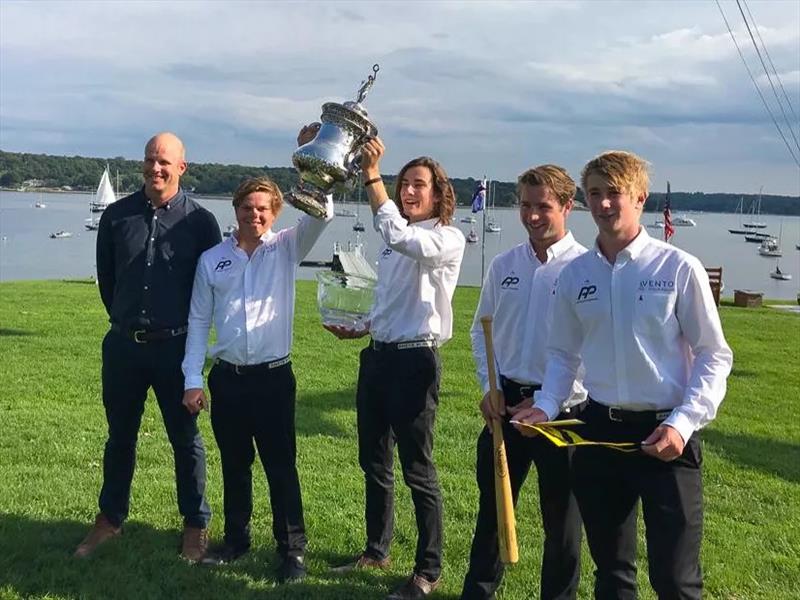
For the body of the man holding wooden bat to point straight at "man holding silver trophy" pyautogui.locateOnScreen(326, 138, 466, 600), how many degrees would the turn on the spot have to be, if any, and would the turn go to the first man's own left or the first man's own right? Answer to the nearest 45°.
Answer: approximately 90° to the first man's own right

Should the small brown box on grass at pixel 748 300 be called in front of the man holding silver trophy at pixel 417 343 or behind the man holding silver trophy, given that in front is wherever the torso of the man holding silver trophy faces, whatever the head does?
behind

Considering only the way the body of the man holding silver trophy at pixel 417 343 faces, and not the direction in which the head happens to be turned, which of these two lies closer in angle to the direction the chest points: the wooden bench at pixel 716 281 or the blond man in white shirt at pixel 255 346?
the blond man in white shirt

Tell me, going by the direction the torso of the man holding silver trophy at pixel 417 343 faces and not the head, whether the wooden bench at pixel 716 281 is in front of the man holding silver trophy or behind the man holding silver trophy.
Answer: behind

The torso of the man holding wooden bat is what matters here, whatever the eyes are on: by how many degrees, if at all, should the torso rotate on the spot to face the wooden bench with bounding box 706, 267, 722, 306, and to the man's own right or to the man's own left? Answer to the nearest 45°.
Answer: approximately 135° to the man's own right

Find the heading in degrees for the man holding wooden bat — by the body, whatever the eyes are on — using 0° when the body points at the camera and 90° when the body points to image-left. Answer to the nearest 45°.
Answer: approximately 45°
